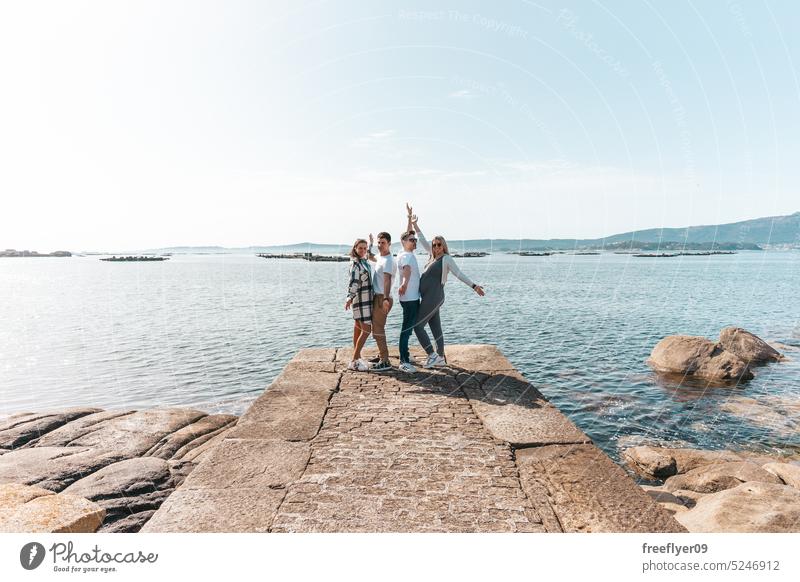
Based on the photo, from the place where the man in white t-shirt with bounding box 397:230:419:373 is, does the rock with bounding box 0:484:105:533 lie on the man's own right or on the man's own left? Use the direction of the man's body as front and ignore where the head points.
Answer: on the man's own right

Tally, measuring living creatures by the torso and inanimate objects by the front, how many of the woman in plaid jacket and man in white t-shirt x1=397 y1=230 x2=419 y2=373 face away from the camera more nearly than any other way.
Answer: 0

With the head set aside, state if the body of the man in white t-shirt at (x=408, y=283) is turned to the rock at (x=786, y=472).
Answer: yes

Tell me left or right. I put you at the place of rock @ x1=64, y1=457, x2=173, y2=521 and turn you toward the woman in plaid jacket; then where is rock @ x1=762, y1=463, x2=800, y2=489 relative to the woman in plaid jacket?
right

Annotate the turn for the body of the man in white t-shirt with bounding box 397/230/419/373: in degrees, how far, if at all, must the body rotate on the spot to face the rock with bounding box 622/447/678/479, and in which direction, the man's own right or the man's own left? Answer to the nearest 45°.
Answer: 0° — they already face it

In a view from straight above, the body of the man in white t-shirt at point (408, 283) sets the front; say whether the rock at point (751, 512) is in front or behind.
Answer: in front

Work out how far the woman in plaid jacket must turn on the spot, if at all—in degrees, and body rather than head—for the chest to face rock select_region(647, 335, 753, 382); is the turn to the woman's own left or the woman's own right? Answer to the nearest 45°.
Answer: approximately 90° to the woman's own left

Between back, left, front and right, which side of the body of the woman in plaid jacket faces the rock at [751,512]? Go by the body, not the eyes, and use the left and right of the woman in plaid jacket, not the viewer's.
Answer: front

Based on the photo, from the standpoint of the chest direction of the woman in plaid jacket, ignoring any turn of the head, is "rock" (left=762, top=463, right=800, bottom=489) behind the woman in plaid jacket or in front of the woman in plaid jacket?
in front
